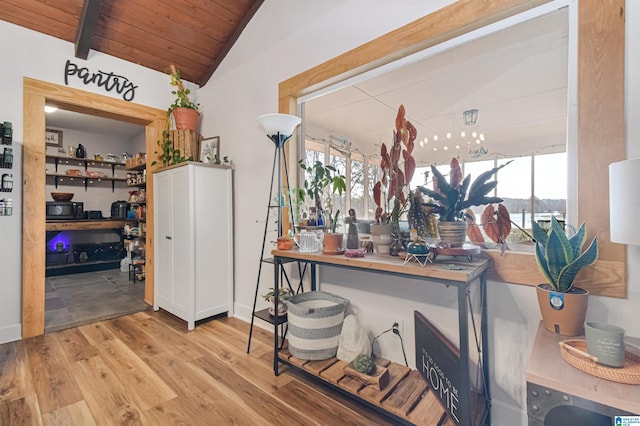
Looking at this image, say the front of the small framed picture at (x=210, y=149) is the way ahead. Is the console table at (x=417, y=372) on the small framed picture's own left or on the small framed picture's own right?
on the small framed picture's own left

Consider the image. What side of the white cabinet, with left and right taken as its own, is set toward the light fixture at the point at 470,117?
left

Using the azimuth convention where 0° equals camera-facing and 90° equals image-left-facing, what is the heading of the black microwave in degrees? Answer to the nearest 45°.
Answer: approximately 0°

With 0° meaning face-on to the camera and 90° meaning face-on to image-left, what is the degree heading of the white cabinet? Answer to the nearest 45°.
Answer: approximately 45°

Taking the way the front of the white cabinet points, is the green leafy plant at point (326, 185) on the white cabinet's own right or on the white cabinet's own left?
on the white cabinet's own left

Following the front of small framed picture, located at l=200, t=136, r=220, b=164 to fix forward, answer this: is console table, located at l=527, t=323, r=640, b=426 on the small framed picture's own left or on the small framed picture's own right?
on the small framed picture's own left

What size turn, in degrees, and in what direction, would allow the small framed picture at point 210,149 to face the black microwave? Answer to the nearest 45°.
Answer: approximately 90° to its right

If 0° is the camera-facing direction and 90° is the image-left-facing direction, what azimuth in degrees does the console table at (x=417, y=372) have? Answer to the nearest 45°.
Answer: approximately 45°

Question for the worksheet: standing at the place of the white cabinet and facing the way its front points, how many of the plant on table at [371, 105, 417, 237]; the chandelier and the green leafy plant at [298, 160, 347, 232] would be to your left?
3
